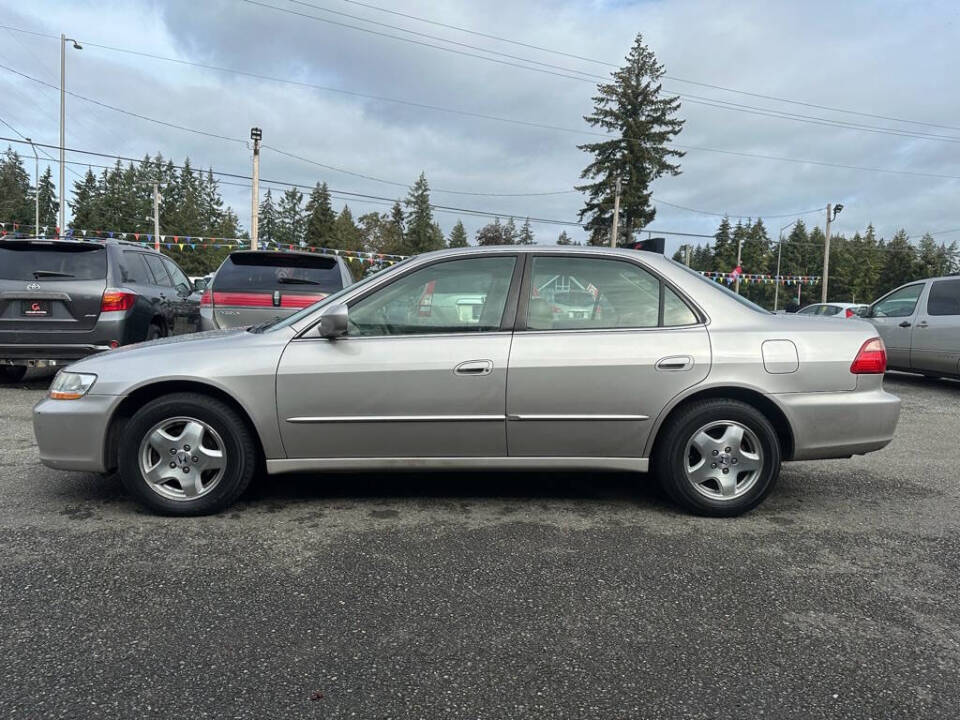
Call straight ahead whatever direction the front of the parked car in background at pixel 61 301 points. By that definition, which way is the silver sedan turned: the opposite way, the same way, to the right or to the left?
to the left

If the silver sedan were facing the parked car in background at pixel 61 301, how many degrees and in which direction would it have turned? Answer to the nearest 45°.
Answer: approximately 45° to its right

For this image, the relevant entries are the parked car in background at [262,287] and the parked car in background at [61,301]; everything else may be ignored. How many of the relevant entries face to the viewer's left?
0

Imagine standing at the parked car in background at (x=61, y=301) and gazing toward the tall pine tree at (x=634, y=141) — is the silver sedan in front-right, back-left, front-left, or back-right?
back-right

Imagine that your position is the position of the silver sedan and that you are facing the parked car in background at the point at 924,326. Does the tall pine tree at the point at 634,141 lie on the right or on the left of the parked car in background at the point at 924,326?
left

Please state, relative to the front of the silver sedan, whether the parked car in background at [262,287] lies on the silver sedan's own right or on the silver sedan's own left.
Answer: on the silver sedan's own right

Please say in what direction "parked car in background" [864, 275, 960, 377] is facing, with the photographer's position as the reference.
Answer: facing away from the viewer and to the left of the viewer

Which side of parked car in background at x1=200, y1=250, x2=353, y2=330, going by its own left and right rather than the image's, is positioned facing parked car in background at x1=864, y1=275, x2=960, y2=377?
right

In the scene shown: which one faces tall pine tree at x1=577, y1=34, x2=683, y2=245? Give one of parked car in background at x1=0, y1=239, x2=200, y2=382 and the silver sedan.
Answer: the parked car in background

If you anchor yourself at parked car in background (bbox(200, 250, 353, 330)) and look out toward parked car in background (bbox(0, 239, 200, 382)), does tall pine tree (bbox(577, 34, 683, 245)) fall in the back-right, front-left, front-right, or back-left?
back-right

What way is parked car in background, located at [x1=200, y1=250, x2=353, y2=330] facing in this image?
away from the camera

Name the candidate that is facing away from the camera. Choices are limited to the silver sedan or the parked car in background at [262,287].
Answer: the parked car in background

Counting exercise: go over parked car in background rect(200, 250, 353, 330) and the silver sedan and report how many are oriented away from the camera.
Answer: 1

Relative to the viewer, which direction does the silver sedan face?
to the viewer's left

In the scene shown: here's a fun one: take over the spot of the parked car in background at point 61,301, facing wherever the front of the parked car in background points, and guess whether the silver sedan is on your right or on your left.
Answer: on your right
